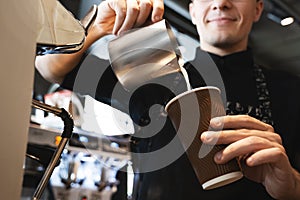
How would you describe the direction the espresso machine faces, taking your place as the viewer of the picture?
facing the viewer and to the right of the viewer
